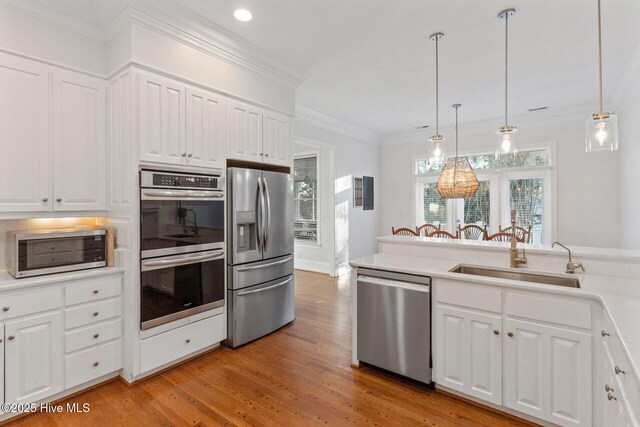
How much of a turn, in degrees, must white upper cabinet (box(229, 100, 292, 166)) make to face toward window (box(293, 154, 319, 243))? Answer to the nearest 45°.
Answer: approximately 135° to its left

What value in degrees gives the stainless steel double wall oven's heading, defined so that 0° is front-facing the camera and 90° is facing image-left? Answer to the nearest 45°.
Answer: approximately 315°

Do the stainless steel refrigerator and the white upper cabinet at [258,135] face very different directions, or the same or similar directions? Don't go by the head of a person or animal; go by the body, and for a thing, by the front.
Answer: same or similar directions

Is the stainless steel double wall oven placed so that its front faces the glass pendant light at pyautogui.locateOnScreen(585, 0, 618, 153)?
yes

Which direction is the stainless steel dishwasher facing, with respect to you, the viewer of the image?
facing the viewer and to the left of the viewer

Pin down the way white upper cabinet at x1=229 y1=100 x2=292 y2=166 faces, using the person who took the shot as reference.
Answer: facing the viewer and to the right of the viewer

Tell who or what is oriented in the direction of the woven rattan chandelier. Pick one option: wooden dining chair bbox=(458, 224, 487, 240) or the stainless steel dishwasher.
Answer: the wooden dining chair

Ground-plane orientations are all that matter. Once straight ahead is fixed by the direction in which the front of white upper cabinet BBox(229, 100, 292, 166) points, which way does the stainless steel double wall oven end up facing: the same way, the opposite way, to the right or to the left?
the same way

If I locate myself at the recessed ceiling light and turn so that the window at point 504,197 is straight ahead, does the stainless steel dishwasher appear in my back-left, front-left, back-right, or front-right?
front-right

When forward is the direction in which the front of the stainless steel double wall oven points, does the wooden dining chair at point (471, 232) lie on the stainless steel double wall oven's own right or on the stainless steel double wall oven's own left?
on the stainless steel double wall oven's own left

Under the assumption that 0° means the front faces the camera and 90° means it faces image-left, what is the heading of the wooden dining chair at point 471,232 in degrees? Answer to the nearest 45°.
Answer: approximately 0°

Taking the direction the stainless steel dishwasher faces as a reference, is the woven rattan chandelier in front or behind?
behind
